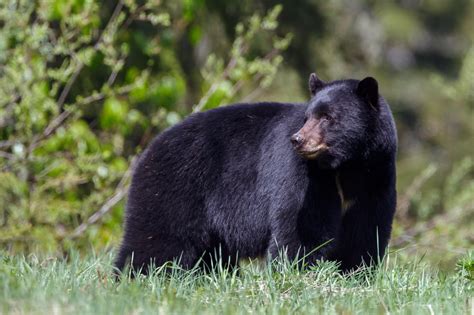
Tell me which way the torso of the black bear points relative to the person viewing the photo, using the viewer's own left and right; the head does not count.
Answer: facing the viewer and to the right of the viewer

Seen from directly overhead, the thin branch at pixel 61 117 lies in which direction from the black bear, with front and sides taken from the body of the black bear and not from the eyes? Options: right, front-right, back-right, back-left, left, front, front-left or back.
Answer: back

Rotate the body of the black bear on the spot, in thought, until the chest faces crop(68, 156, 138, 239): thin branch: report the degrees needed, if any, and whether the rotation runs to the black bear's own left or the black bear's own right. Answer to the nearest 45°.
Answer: approximately 180°
